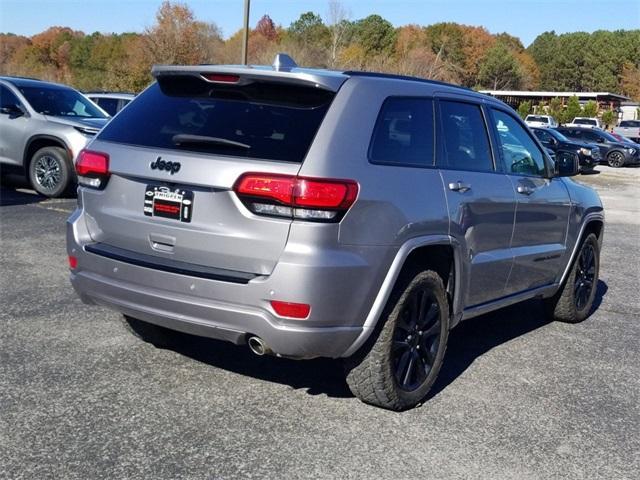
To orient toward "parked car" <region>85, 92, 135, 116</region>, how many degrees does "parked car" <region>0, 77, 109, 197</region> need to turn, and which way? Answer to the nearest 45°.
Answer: approximately 135° to its left

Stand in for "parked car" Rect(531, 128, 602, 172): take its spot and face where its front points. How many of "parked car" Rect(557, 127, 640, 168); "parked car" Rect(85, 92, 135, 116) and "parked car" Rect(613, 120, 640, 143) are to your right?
1

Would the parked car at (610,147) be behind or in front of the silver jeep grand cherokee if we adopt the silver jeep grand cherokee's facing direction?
in front

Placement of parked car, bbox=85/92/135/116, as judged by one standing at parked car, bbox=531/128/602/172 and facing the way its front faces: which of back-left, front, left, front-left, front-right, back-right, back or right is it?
right

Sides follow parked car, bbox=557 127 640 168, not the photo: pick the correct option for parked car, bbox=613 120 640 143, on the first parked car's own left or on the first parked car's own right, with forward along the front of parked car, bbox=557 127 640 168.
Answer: on the first parked car's own left

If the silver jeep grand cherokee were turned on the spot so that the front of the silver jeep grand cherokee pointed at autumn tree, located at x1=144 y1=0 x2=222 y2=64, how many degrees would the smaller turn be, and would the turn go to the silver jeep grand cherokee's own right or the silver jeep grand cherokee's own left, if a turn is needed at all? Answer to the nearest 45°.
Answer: approximately 45° to the silver jeep grand cherokee's own left

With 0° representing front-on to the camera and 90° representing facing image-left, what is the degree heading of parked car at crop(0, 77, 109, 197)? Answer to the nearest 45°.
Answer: approximately 315°

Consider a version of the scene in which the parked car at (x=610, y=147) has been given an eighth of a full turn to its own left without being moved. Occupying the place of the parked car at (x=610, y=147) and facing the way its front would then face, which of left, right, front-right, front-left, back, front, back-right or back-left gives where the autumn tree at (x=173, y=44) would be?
back

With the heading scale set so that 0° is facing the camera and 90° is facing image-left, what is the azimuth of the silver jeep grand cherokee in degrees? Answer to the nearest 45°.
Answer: approximately 225°

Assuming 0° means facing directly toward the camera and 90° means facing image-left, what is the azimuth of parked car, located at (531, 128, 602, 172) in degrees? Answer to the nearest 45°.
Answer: approximately 315°

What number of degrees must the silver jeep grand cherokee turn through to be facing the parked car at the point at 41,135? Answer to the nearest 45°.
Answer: approximately 90° to its left

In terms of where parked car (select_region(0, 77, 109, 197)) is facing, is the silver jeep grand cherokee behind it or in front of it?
in front
